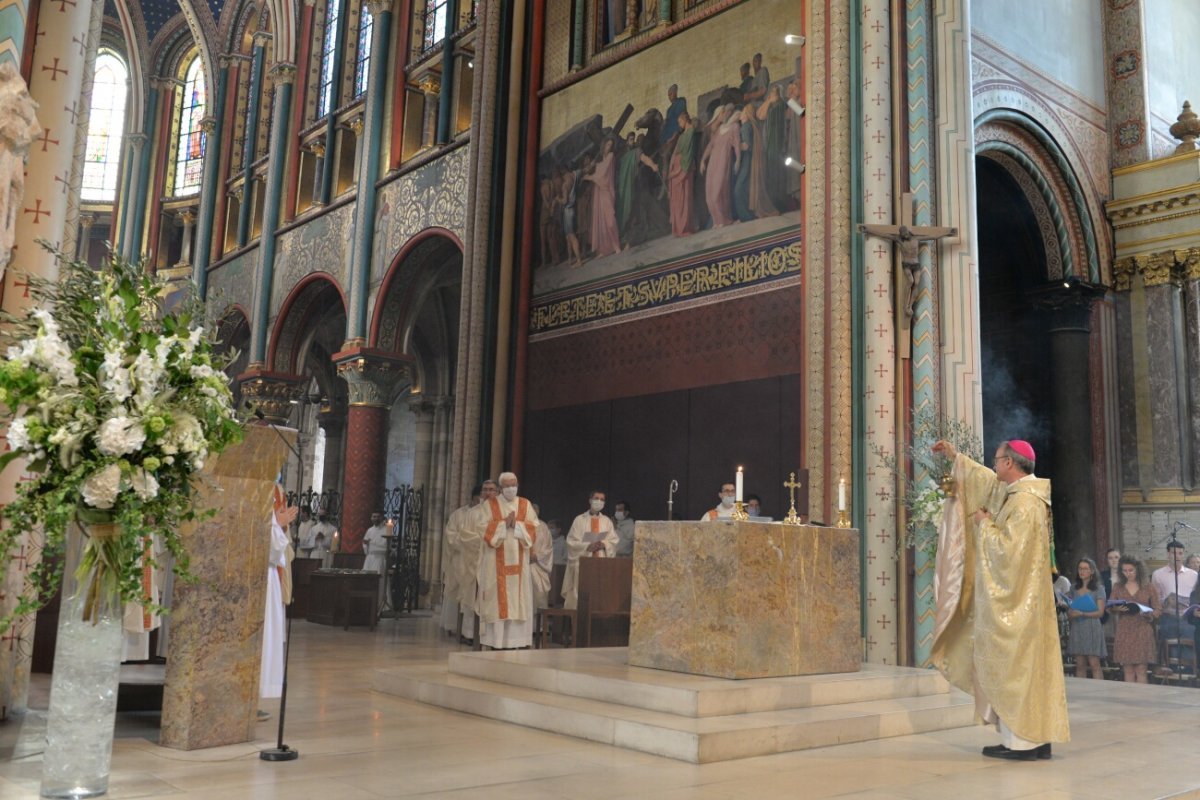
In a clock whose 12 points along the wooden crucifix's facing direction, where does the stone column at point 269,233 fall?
The stone column is roughly at 4 o'clock from the wooden crucifix.

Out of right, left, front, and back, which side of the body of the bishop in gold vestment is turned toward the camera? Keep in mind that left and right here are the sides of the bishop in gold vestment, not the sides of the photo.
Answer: left

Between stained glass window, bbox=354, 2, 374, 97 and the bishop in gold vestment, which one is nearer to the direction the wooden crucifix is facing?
the bishop in gold vestment

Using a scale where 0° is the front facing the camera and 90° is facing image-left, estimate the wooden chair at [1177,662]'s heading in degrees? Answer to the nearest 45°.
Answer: approximately 45°

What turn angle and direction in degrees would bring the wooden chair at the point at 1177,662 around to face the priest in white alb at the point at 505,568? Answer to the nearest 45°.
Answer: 0° — it already faces them

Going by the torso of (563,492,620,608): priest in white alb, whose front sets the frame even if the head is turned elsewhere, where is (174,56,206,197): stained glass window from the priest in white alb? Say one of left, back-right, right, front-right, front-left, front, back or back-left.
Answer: back-right
